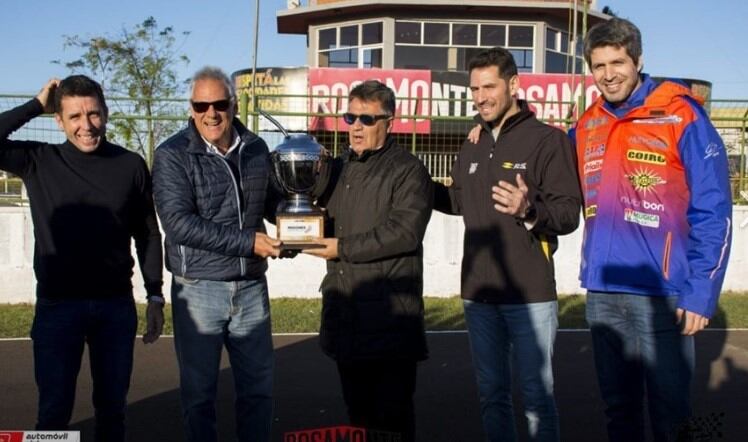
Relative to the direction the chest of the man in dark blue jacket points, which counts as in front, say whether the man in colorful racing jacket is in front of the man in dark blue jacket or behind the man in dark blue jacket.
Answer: in front

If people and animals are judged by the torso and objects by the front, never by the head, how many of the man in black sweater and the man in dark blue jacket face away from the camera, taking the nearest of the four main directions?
0

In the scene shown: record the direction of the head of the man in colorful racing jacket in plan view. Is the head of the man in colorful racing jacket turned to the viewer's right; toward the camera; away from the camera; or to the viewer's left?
toward the camera

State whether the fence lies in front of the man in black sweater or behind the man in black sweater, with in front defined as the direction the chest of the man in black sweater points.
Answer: behind

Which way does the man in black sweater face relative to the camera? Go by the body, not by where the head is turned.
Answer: toward the camera

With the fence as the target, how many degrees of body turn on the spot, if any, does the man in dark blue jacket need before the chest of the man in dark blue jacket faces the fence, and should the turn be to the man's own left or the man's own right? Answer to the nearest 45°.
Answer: approximately 135° to the man's own left

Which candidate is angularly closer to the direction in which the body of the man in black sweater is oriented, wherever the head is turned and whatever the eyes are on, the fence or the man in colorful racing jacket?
the man in colorful racing jacket

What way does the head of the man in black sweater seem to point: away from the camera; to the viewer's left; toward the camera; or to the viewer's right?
toward the camera

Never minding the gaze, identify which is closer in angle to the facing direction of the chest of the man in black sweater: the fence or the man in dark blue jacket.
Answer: the man in dark blue jacket

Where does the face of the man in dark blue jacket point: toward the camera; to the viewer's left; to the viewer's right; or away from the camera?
toward the camera

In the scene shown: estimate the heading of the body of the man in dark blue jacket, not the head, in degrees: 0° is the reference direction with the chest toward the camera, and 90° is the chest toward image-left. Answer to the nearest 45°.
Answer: approximately 315°

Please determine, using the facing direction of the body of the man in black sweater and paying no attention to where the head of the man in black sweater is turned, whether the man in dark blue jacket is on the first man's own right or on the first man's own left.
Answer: on the first man's own left
